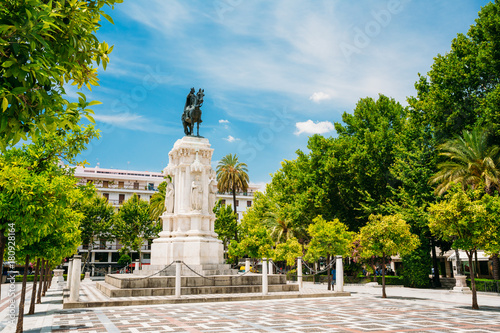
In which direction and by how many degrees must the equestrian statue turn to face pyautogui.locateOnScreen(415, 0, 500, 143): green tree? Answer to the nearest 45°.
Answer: approximately 45° to its left

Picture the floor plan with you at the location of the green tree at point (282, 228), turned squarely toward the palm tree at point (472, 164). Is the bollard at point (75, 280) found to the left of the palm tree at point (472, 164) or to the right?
right

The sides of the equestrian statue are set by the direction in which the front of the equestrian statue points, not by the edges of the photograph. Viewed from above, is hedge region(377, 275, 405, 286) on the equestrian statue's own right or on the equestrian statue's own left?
on the equestrian statue's own left
